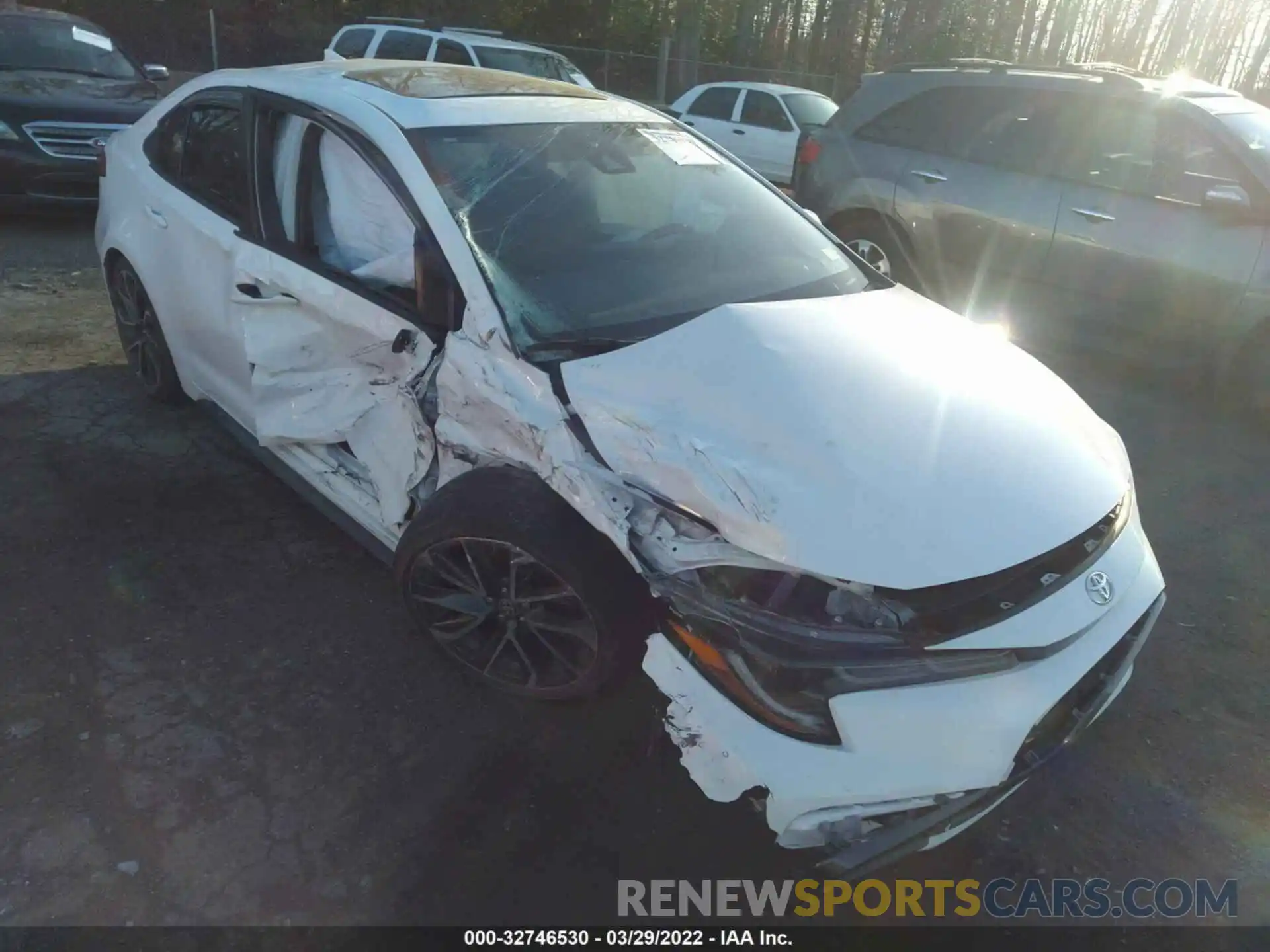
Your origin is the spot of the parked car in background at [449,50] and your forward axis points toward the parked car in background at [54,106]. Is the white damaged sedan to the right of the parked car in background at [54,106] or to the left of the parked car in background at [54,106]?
left

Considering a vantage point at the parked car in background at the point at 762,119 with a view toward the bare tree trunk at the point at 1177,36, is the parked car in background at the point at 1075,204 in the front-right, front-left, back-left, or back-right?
back-right

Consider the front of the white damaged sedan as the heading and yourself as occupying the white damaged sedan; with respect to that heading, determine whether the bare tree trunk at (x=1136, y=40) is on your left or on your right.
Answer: on your left

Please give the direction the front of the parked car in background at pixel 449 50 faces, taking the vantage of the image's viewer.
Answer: facing the viewer and to the right of the viewer

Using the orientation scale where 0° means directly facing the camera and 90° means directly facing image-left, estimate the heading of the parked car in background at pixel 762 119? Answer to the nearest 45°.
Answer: approximately 315°

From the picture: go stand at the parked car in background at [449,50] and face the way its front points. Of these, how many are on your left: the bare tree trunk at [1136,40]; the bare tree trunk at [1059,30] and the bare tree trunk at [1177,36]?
3

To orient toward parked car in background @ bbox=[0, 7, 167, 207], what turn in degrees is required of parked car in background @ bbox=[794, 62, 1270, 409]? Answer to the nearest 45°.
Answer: approximately 135° to its right

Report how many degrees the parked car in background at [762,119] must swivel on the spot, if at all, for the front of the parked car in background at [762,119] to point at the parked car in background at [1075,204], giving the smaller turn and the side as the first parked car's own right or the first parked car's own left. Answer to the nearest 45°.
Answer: approximately 45° to the first parked car's own right

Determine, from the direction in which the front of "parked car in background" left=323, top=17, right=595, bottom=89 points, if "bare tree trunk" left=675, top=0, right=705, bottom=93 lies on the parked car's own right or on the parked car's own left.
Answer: on the parked car's own left

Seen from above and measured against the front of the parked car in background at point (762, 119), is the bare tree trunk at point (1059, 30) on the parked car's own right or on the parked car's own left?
on the parked car's own left
